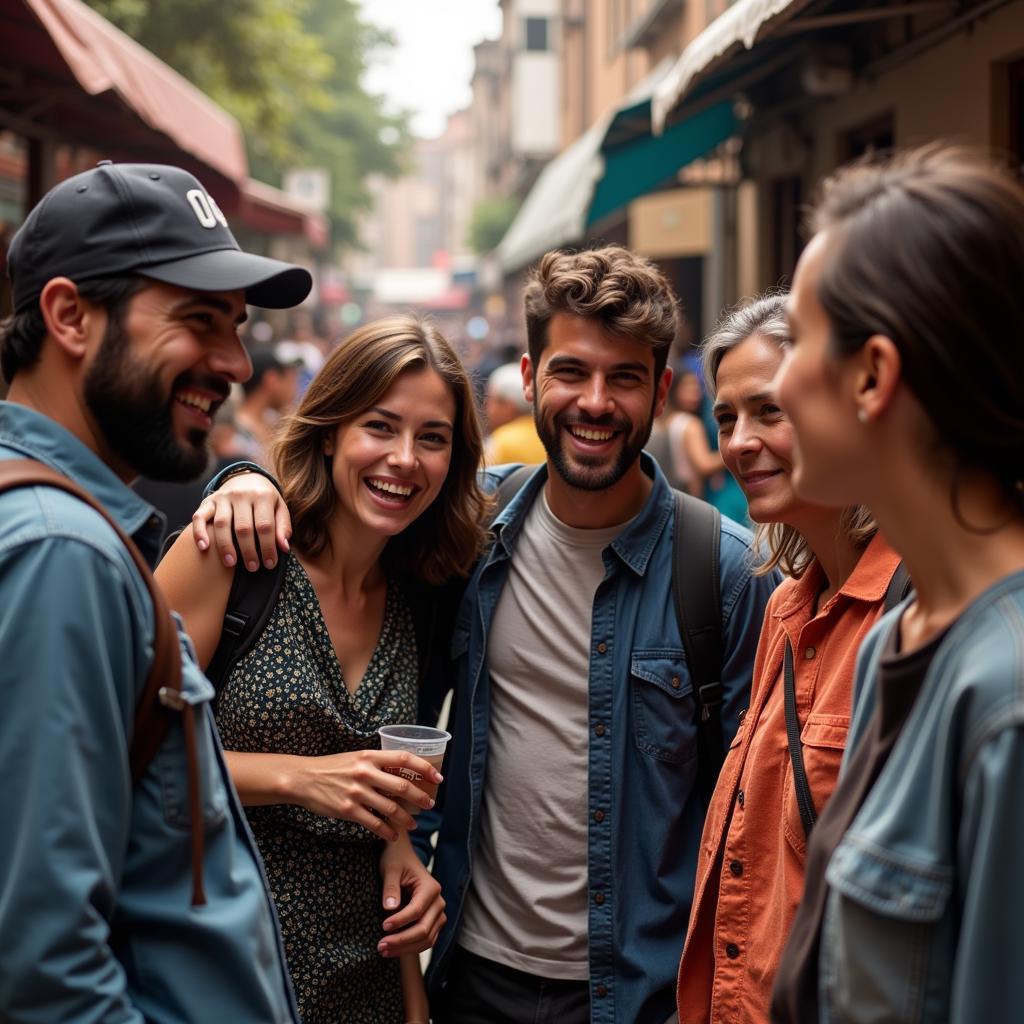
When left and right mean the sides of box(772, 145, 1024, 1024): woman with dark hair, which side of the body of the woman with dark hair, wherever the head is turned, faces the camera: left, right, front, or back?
left

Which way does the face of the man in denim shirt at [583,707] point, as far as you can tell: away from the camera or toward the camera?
toward the camera

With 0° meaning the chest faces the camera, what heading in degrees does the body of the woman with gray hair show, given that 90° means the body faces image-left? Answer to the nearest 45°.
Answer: approximately 45°

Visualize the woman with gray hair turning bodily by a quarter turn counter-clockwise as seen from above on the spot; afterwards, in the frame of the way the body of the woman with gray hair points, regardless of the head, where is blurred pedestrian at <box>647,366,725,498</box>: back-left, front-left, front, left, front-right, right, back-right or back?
back-left

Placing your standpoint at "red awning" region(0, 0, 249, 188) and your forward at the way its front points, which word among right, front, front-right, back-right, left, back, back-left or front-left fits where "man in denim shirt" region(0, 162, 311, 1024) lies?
right

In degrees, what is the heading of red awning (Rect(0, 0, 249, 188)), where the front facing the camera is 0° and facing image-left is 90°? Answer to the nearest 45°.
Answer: approximately 270°

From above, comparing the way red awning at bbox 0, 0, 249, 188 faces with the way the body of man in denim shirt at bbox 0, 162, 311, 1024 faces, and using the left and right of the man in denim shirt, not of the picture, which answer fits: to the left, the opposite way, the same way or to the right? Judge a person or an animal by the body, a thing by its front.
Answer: the same way

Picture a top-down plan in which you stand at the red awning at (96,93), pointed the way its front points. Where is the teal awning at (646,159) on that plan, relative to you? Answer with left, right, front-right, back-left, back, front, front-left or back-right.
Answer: front

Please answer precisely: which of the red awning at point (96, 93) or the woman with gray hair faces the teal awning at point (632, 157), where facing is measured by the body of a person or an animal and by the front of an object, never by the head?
the red awning

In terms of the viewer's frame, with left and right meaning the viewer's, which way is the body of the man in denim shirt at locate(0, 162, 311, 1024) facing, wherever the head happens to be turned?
facing to the right of the viewer

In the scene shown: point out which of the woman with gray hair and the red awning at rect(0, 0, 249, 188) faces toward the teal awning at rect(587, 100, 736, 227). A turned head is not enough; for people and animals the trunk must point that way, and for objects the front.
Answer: the red awning

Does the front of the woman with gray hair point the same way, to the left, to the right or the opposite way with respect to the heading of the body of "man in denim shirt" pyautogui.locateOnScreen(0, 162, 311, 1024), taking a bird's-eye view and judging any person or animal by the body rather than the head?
the opposite way

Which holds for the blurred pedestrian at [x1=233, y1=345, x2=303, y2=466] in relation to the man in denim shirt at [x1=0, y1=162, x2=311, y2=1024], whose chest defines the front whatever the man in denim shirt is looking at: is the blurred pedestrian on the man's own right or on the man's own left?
on the man's own left

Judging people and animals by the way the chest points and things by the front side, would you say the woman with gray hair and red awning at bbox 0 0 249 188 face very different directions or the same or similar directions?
very different directions
